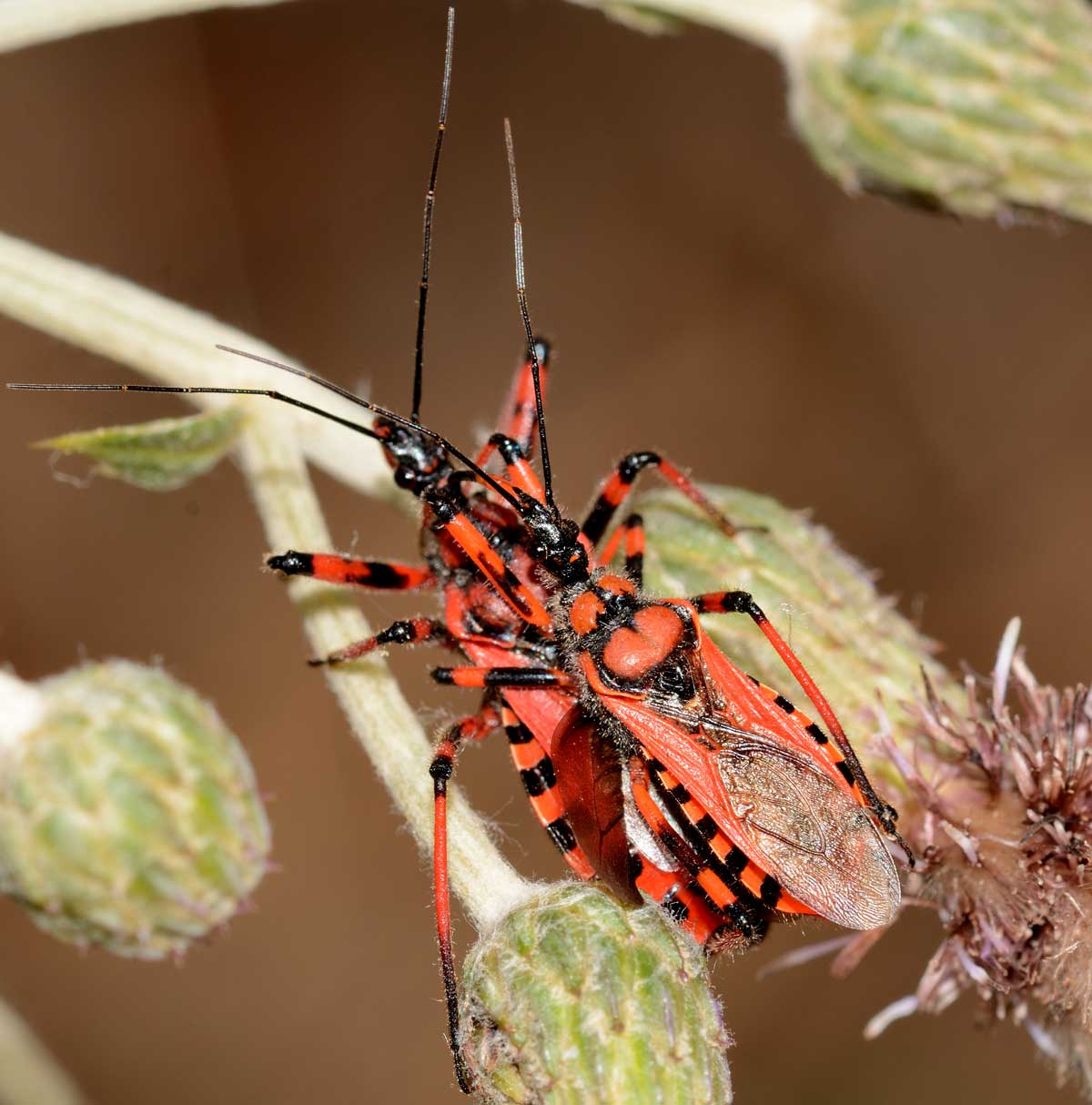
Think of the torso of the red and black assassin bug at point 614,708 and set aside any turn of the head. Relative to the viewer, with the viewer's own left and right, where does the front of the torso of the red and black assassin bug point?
facing away from the viewer and to the left of the viewer

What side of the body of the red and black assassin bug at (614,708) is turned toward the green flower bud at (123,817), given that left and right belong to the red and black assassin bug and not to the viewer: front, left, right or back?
left
